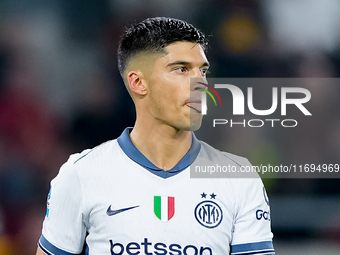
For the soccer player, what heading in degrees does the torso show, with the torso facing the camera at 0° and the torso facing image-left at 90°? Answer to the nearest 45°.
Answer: approximately 0°
